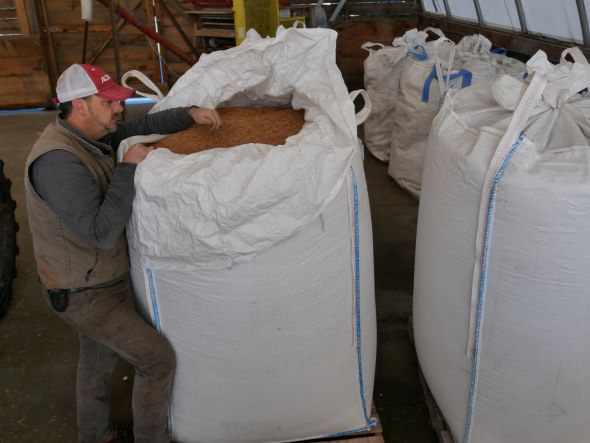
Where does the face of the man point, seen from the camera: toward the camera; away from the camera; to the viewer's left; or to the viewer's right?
to the viewer's right

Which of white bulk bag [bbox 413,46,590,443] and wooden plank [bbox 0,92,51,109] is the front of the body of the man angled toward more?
the white bulk bag

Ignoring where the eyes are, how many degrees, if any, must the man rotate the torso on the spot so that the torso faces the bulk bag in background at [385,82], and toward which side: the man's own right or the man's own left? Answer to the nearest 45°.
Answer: approximately 45° to the man's own left

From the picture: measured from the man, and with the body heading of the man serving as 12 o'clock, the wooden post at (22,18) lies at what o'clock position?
The wooden post is roughly at 9 o'clock from the man.

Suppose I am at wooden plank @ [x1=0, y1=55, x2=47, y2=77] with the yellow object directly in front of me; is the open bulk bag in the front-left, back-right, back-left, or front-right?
front-right

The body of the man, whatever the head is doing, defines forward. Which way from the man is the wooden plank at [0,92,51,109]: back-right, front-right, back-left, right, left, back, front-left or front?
left

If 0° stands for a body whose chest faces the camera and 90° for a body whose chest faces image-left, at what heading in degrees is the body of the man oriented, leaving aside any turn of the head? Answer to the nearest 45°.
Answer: approximately 270°

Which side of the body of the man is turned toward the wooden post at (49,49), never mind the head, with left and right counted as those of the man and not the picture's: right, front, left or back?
left

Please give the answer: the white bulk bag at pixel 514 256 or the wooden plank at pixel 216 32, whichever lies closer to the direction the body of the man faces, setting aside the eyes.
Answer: the white bulk bag

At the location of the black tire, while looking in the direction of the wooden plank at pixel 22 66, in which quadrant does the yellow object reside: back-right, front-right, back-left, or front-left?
front-right

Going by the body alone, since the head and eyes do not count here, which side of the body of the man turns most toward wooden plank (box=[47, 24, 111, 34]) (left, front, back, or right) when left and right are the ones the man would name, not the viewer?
left
